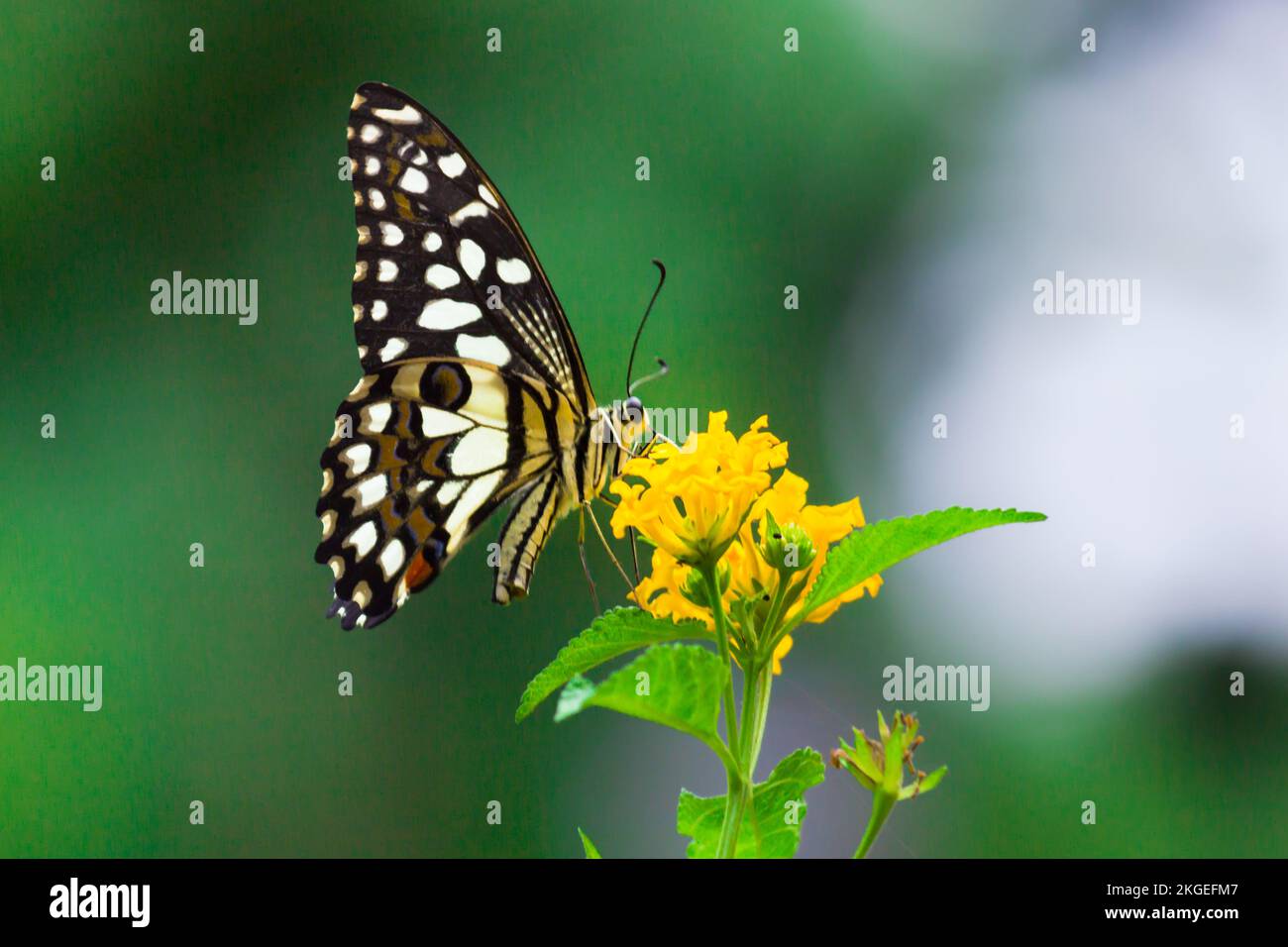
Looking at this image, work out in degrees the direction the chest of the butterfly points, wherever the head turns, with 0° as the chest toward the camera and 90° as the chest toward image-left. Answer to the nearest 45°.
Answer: approximately 270°
